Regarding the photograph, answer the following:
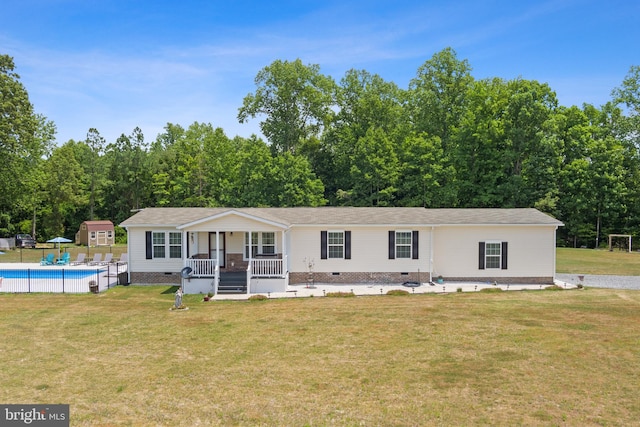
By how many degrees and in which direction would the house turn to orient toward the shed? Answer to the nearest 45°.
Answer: approximately 135° to its right

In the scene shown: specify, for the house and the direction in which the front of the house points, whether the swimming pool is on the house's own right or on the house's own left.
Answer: on the house's own right

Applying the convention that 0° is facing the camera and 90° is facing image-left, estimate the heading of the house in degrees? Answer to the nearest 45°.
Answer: approximately 0°
